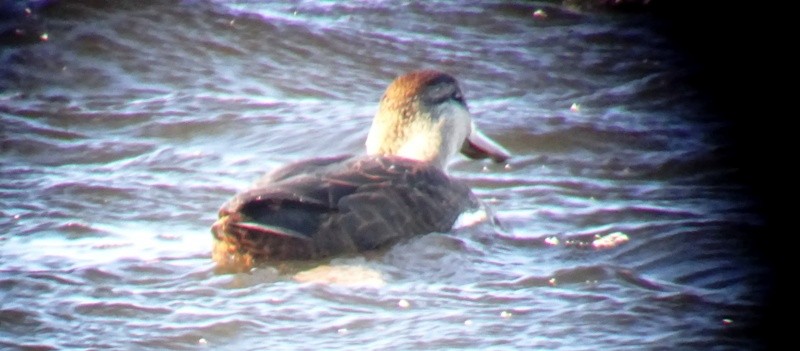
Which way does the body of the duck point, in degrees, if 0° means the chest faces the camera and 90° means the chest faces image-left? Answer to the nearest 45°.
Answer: approximately 225°
